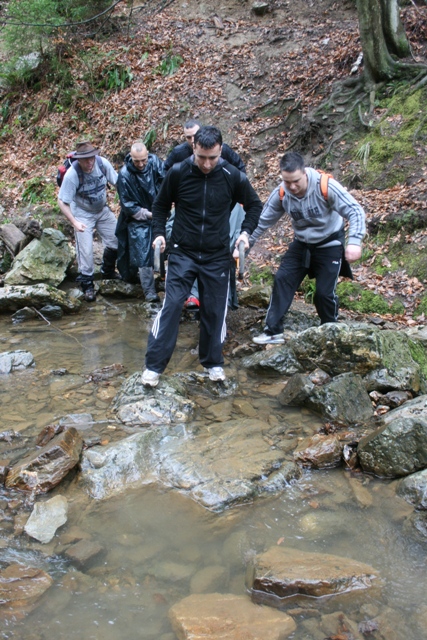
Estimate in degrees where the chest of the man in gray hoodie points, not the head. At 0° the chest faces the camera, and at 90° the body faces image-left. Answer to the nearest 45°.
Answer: approximately 45°

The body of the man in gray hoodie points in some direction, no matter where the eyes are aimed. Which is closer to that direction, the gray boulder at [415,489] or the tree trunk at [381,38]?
the gray boulder

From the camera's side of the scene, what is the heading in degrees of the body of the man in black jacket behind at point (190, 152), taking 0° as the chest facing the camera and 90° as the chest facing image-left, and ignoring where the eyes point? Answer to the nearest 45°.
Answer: approximately 0°

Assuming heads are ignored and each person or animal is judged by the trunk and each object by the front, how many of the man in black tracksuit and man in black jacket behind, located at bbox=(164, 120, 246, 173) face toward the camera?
2

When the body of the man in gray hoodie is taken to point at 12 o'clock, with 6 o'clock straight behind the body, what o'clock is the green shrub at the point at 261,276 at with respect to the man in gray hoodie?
The green shrub is roughly at 4 o'clock from the man in gray hoodie.

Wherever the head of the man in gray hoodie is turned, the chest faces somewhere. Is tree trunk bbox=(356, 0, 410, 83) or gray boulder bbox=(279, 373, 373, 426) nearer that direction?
the gray boulder

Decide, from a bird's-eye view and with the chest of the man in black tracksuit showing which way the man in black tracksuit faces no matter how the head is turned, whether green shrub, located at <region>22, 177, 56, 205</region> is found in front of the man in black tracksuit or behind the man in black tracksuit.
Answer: behind

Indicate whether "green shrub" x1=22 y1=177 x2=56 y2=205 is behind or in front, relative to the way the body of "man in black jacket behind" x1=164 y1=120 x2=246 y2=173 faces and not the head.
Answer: behind

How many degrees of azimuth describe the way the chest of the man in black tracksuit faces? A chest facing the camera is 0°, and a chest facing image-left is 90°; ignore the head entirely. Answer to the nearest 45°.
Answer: approximately 0°
